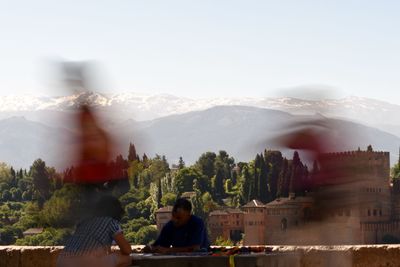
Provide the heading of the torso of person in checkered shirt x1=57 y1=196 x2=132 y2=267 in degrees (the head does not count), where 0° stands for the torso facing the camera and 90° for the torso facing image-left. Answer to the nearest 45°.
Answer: approximately 225°

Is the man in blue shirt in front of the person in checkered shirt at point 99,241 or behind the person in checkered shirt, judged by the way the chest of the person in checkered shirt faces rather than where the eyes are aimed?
in front
